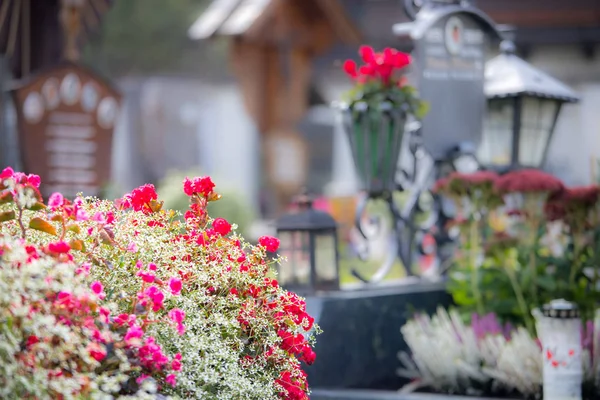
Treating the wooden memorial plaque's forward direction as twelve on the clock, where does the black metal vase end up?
The black metal vase is roughly at 11 o'clock from the wooden memorial plaque.

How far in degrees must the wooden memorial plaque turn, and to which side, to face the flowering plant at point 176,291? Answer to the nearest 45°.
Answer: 0° — it already faces it

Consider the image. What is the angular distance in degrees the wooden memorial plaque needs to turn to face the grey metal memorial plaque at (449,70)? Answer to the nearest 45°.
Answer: approximately 45° to its left

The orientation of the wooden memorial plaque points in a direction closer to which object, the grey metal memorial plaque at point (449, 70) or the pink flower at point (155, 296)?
the pink flower

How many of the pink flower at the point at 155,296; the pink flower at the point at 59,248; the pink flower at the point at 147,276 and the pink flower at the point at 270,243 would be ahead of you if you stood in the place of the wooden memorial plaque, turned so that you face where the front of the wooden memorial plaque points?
4

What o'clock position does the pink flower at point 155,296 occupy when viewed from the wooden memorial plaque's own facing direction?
The pink flower is roughly at 12 o'clock from the wooden memorial plaque.

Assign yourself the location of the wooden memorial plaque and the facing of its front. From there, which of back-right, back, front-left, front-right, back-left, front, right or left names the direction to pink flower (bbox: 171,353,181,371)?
front

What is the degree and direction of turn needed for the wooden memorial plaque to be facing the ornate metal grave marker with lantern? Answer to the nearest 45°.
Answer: approximately 45° to its left

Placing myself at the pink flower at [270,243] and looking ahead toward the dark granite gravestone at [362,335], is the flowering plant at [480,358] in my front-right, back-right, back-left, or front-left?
front-right

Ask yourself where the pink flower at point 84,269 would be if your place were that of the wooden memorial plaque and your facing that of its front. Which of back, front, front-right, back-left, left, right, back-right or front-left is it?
front

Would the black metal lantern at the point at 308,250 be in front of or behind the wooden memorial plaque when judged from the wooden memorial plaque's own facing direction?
in front

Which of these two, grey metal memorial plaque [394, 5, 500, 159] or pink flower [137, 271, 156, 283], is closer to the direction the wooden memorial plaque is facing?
the pink flower

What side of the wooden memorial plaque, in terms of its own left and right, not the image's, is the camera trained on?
front

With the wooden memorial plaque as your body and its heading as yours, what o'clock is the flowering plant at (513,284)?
The flowering plant is roughly at 11 o'clock from the wooden memorial plaque.

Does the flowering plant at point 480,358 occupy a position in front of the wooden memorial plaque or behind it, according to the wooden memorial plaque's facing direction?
in front

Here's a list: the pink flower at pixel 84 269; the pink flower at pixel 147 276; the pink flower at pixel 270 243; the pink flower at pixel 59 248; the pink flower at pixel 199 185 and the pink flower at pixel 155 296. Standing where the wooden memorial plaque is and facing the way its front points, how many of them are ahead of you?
6

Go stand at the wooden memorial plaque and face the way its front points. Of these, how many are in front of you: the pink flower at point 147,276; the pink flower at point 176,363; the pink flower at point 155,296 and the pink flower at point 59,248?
4

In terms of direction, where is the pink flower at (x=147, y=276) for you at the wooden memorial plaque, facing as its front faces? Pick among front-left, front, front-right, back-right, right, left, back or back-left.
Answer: front
